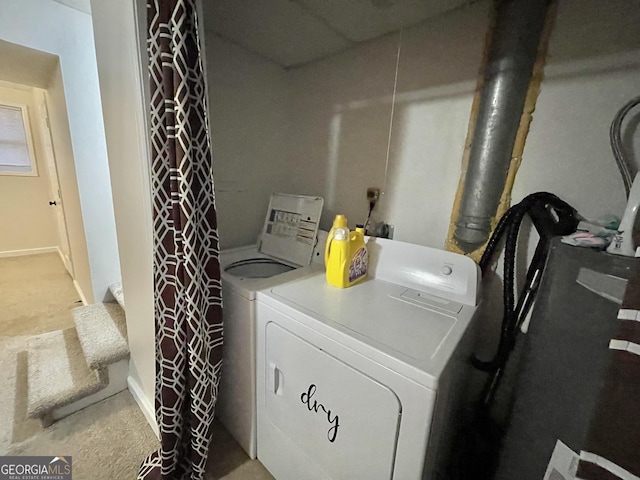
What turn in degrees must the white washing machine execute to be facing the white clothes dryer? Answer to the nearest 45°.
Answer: approximately 90° to its left

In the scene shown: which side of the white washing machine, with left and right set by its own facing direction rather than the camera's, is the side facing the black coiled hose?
left

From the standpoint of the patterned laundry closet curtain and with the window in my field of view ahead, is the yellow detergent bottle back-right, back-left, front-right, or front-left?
back-right

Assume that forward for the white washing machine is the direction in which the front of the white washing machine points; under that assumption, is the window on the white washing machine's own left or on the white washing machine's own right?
on the white washing machine's own right

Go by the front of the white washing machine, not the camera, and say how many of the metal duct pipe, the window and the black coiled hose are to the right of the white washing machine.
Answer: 1

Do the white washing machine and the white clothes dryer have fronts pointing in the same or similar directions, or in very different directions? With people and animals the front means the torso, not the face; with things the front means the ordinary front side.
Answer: same or similar directions

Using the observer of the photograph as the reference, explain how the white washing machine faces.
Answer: facing the viewer and to the left of the viewer

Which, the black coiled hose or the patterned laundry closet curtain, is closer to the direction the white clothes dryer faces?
the patterned laundry closet curtain

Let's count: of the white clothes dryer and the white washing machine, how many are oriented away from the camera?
0

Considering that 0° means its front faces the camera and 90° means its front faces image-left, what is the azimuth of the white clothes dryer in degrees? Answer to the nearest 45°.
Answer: approximately 45°
